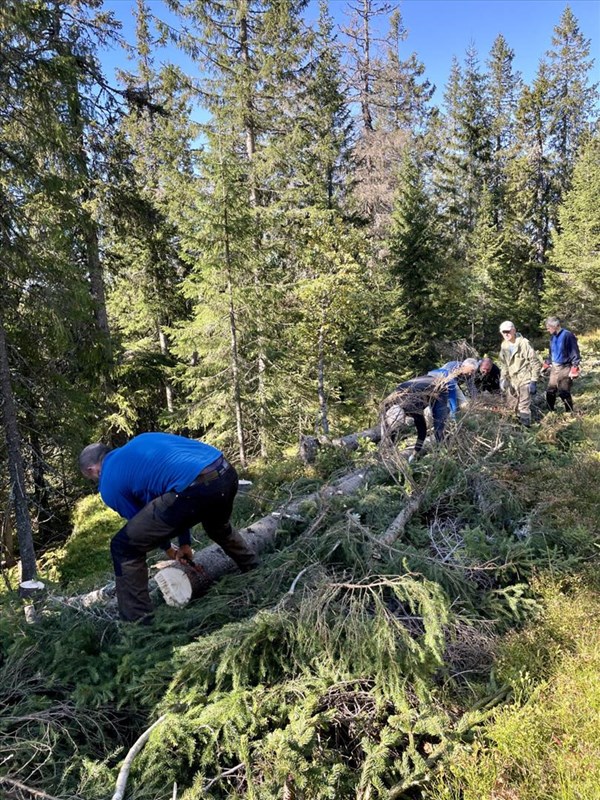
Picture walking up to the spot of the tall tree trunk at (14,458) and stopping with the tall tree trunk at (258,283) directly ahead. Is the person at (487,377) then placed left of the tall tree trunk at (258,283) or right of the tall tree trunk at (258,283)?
right

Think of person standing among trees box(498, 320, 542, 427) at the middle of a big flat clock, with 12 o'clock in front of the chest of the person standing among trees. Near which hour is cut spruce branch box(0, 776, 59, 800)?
The cut spruce branch is roughly at 11 o'clock from the person standing among trees.

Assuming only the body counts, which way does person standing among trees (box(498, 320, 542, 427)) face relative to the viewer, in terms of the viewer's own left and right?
facing the viewer and to the left of the viewer

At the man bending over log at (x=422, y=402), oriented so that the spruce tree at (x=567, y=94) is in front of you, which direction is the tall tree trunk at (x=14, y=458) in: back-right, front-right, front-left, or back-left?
back-left

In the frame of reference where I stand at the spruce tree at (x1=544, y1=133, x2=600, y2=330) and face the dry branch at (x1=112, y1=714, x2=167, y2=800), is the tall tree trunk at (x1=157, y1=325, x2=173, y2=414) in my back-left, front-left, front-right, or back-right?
front-right

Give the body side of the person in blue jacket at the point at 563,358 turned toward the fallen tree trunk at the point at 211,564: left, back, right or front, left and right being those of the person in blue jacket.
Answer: front

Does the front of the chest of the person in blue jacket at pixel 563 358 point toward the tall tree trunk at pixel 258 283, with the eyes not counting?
no

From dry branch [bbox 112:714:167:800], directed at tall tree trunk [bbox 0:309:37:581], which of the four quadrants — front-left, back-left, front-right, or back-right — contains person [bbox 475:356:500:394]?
front-right

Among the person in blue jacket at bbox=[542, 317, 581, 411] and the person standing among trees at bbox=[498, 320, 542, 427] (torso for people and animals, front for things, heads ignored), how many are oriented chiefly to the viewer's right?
0

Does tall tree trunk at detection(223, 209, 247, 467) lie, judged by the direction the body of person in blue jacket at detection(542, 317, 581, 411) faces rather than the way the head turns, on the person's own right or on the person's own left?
on the person's own right

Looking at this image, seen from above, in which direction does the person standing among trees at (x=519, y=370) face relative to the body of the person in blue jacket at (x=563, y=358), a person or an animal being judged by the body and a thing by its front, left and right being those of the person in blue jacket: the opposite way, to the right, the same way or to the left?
the same way

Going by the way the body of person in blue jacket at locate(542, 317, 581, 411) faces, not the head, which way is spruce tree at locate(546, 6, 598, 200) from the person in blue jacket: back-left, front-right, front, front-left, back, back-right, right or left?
back-right

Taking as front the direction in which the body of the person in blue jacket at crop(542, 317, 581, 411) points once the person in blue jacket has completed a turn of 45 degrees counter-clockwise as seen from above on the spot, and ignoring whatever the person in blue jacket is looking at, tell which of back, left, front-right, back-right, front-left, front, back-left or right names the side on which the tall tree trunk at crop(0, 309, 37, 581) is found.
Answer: front-right
